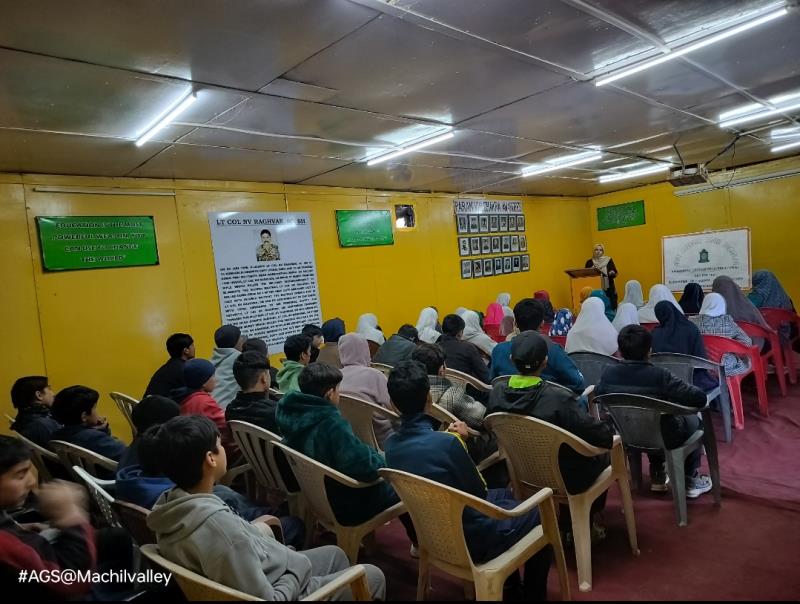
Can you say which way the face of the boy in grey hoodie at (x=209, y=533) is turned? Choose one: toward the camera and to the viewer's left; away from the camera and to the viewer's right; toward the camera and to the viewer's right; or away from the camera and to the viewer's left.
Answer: away from the camera and to the viewer's right

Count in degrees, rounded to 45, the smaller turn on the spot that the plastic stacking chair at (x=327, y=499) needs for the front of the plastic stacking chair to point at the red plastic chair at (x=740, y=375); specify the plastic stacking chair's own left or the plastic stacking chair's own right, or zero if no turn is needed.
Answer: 0° — it already faces it

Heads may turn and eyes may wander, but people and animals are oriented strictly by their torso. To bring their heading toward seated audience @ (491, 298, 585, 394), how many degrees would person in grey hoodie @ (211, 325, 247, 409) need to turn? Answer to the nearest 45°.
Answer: approximately 90° to their right

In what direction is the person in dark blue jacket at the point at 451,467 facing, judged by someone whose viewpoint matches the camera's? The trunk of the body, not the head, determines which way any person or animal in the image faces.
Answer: facing away from the viewer and to the right of the viewer

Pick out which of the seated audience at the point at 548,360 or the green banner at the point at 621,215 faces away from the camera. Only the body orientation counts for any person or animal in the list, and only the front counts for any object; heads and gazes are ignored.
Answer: the seated audience

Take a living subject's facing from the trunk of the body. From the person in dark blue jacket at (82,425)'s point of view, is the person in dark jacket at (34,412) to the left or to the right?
on their left

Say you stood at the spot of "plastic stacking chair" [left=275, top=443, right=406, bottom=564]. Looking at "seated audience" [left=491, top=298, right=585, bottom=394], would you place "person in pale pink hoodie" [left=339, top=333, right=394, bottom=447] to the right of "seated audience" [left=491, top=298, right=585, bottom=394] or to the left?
left

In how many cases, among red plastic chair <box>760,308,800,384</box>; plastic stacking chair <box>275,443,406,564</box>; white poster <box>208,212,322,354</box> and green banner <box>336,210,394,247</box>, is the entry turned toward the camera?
2

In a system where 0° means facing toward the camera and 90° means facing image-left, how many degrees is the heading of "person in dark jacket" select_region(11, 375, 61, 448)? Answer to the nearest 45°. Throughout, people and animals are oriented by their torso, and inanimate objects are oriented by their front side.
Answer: approximately 225°

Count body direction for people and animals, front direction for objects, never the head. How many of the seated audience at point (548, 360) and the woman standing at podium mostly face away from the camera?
1

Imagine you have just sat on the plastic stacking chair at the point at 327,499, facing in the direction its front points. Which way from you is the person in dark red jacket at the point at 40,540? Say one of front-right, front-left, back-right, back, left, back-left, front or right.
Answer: back

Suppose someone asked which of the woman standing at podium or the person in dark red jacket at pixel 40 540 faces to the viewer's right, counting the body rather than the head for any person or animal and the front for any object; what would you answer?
the person in dark red jacket

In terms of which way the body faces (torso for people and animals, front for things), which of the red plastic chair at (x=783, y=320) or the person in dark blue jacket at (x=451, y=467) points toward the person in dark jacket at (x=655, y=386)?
the person in dark blue jacket at (x=451, y=467)

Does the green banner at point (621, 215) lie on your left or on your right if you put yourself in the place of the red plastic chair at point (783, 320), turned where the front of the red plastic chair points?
on your left

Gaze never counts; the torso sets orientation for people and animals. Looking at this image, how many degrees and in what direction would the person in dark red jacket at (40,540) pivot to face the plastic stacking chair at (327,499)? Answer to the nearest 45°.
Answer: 0° — they already face it

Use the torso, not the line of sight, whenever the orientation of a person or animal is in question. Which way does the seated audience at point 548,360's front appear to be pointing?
away from the camera

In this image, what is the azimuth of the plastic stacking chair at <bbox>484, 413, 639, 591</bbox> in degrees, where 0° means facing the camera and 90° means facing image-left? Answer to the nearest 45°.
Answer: approximately 225°

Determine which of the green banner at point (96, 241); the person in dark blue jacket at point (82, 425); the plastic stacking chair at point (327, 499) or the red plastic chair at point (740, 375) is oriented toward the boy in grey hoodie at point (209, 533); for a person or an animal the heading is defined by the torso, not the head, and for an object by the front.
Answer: the green banner
